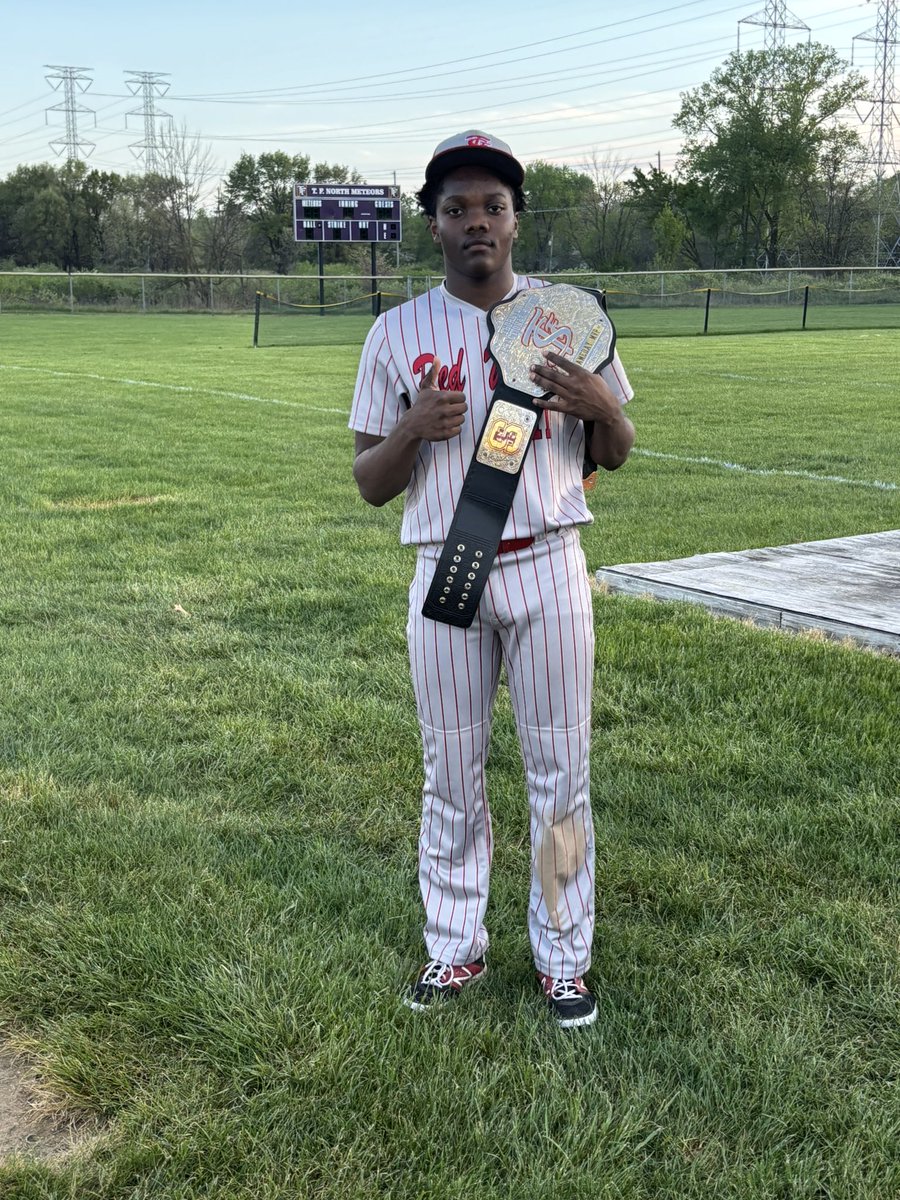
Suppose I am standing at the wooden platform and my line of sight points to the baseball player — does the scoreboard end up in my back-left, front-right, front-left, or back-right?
back-right

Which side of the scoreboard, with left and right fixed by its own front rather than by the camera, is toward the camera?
front

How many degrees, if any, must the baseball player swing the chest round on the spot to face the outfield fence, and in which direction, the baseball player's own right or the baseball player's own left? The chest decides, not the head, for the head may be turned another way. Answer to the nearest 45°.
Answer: approximately 180°

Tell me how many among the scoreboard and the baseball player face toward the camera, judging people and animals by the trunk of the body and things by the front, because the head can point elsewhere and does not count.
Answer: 2

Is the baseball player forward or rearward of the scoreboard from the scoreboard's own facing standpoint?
forward

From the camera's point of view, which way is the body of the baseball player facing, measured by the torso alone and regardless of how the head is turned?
toward the camera

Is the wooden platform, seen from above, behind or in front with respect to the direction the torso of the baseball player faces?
behind

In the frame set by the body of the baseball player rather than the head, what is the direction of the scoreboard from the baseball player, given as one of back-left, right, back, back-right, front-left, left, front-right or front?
back

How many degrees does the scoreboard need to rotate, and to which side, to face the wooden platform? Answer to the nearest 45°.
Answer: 0° — it already faces it

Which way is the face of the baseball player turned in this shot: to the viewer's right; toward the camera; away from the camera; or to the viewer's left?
toward the camera

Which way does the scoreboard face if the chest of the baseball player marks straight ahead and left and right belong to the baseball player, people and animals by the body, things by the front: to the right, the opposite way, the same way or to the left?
the same way
